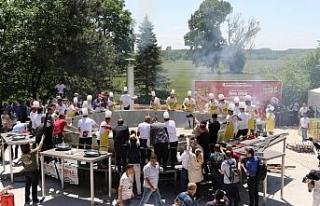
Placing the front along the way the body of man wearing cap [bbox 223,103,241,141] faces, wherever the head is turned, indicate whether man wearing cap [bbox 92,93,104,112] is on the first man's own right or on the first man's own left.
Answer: on the first man's own right

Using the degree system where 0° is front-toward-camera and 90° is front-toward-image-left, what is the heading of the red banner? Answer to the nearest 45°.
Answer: approximately 0°

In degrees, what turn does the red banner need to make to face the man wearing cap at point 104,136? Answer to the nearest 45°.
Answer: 0° — it already faces them

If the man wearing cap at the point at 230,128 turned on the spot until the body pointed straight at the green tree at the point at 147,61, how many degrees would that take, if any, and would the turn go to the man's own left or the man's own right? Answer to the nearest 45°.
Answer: approximately 135° to the man's own right

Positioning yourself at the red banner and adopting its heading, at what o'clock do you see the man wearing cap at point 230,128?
The man wearing cap is roughly at 12 o'clock from the red banner.
